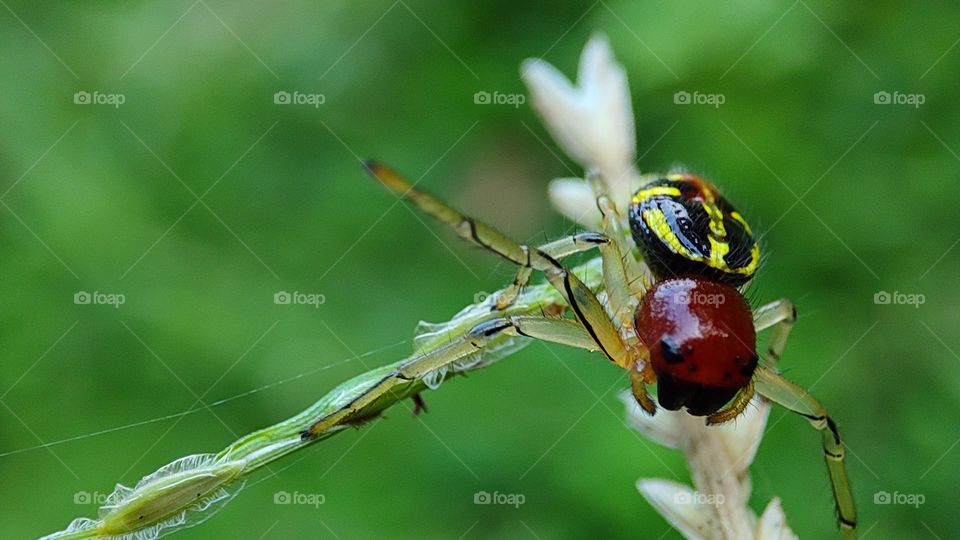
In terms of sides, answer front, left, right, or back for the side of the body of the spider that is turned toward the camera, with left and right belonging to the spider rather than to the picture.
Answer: front
